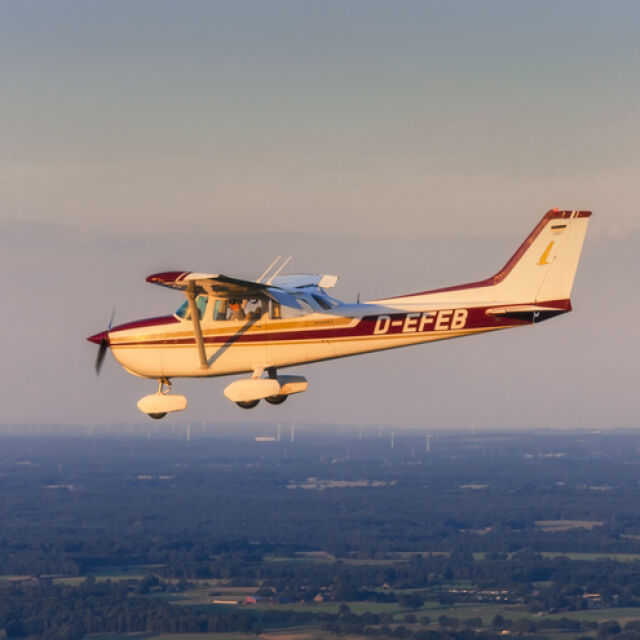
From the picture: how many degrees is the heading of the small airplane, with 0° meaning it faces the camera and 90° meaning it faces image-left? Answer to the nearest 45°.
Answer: approximately 90°

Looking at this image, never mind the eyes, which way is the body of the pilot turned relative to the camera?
to the viewer's left
